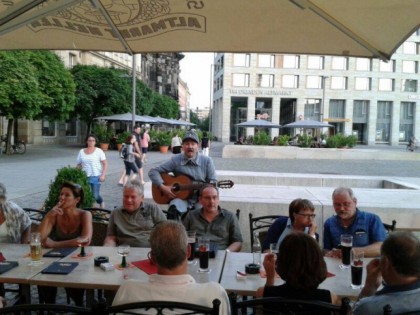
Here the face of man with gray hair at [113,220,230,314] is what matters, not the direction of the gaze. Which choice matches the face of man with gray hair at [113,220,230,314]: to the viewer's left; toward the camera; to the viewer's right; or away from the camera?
away from the camera

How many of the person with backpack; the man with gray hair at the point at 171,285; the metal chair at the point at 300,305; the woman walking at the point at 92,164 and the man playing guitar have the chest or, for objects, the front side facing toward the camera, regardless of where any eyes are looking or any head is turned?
2

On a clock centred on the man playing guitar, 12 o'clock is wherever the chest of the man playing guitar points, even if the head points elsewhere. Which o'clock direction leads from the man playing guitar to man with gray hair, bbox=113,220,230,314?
The man with gray hair is roughly at 12 o'clock from the man playing guitar.

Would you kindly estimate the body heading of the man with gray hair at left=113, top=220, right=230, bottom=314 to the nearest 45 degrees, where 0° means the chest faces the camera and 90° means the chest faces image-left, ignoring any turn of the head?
approximately 180°

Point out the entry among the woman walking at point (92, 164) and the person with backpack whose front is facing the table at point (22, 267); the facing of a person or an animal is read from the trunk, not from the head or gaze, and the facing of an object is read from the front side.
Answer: the woman walking

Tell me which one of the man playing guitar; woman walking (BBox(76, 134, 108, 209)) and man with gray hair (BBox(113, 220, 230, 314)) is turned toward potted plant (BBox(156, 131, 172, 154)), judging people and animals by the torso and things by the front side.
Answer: the man with gray hair

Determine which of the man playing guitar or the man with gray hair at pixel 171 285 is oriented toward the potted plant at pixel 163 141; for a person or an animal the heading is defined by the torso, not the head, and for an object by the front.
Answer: the man with gray hair

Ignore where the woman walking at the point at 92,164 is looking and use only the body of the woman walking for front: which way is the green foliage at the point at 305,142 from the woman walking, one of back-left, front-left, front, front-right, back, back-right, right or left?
back-left

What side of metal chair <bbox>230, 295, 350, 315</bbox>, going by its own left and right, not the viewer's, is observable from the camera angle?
back

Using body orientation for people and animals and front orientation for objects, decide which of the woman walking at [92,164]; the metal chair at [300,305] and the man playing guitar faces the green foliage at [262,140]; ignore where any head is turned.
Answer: the metal chair
